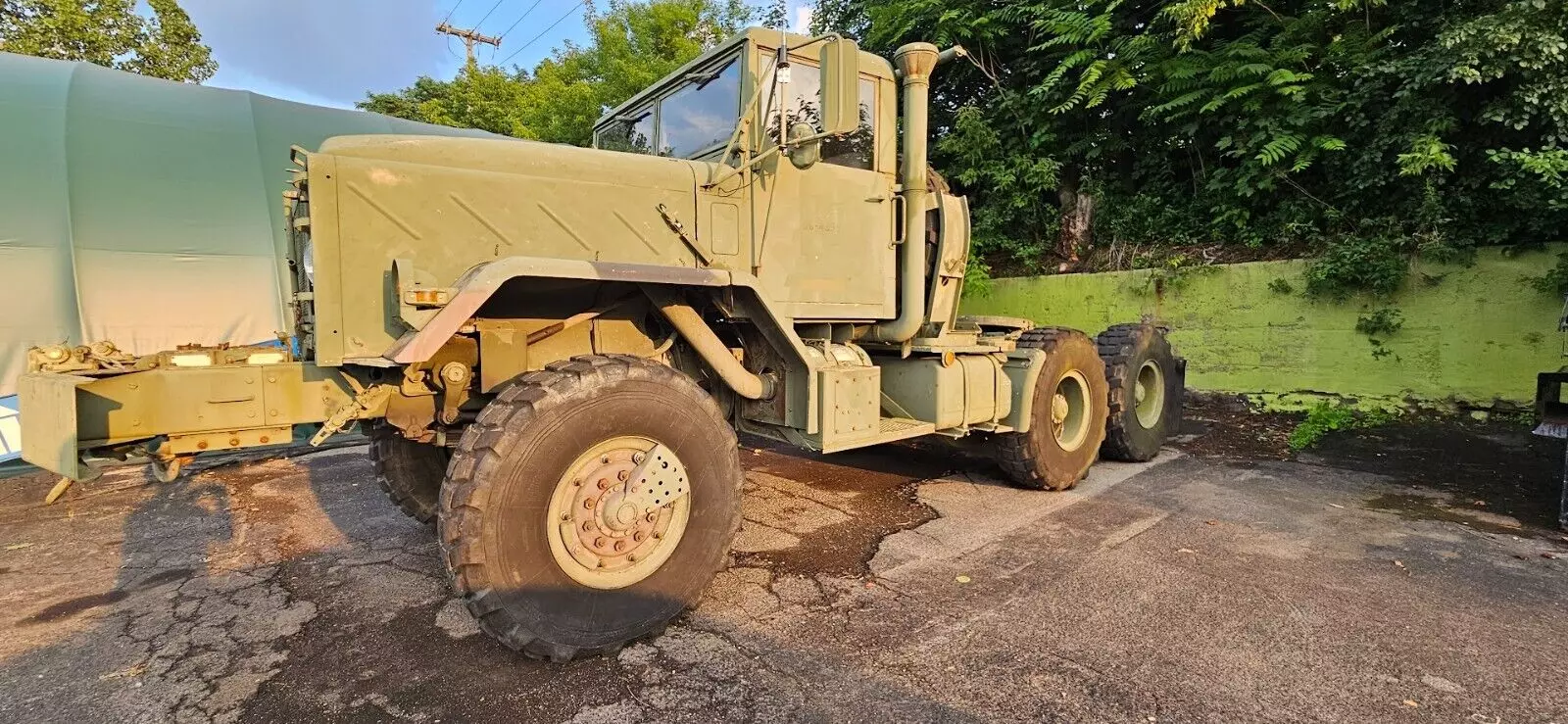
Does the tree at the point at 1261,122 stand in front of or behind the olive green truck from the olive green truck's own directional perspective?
behind

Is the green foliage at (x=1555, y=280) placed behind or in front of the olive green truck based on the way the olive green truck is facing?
behind

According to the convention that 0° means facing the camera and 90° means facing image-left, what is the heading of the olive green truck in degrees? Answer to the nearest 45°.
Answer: approximately 45°

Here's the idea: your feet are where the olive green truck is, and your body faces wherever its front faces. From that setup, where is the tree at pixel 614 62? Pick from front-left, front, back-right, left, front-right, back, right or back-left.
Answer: back-right

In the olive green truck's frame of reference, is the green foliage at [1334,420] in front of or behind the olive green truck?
behind

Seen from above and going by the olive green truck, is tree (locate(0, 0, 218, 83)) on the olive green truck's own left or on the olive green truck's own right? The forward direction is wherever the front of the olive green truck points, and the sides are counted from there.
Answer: on the olive green truck's own right

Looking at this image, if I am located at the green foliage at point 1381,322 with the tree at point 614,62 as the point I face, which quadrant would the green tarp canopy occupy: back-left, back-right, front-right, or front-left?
front-left

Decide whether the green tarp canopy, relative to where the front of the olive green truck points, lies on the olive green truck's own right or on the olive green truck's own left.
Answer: on the olive green truck's own right

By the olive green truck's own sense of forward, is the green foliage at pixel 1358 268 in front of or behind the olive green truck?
behind
